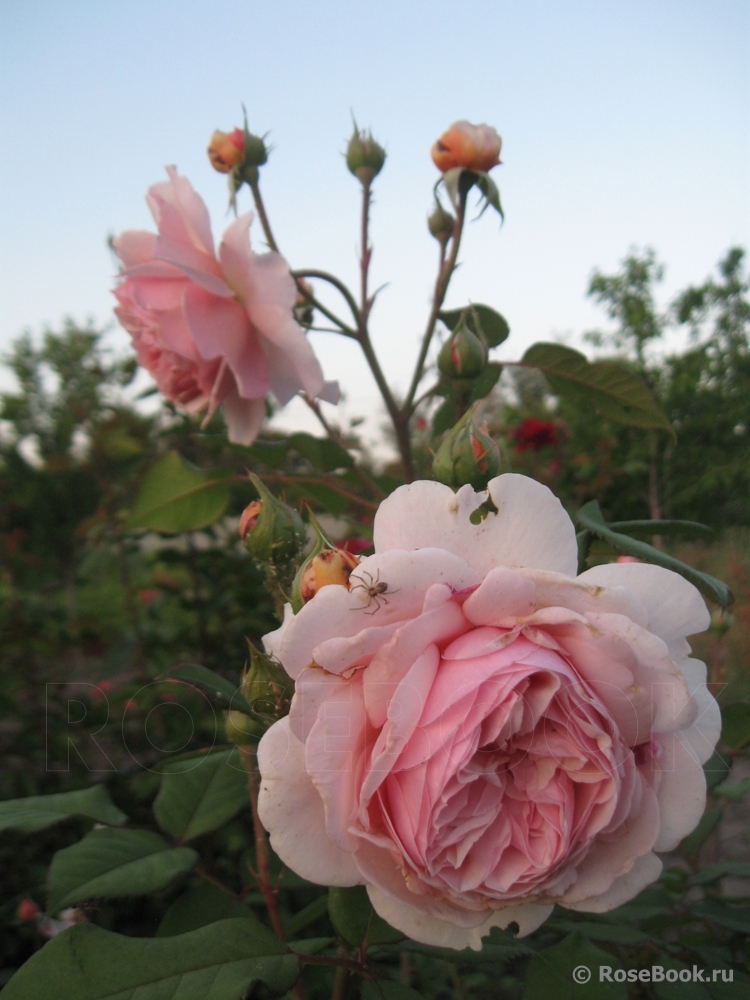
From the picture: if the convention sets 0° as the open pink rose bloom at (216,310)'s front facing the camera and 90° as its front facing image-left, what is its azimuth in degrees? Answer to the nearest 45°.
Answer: approximately 90°
